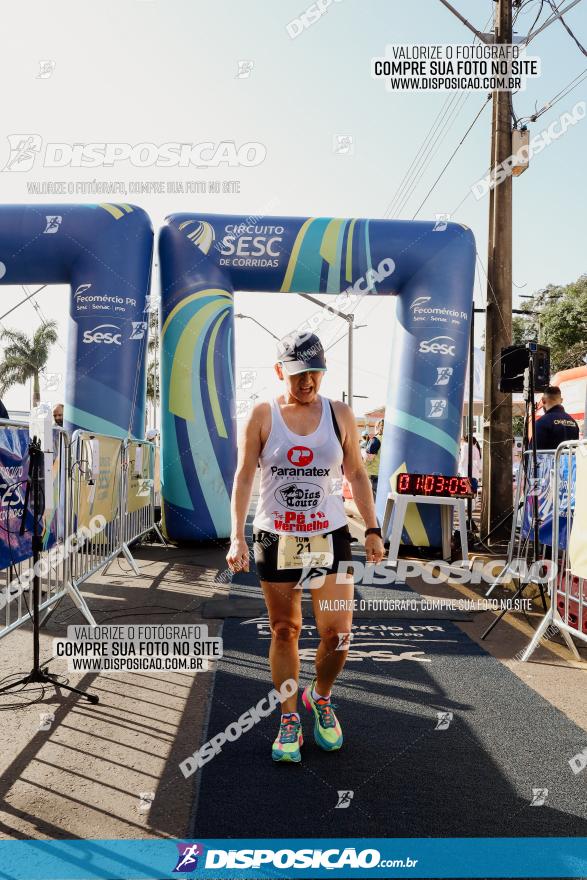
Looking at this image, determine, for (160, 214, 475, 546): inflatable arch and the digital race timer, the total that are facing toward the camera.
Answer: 2

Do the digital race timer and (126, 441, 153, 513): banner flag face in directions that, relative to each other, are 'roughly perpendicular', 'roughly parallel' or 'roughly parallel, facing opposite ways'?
roughly perpendicular

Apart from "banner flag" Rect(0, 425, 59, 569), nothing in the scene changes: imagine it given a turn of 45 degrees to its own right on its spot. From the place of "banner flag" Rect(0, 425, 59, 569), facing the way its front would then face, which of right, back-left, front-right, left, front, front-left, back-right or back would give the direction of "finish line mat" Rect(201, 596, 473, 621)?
back-left

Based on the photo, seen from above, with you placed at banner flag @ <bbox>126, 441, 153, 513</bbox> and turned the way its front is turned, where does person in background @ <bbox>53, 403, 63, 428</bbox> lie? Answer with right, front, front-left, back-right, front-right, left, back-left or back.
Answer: back

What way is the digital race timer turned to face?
toward the camera

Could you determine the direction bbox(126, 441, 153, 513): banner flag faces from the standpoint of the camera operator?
facing the viewer and to the right of the viewer

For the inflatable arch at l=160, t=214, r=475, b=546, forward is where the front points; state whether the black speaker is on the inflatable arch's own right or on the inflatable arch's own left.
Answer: on the inflatable arch's own left

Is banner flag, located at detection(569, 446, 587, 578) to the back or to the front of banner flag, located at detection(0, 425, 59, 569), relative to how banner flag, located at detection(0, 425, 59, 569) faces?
to the front

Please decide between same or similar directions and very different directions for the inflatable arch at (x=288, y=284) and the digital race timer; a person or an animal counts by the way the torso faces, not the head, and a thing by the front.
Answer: same or similar directions

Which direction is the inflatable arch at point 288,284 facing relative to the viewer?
toward the camera

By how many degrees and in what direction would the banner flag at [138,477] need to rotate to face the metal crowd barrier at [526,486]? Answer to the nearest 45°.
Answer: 0° — it already faces it

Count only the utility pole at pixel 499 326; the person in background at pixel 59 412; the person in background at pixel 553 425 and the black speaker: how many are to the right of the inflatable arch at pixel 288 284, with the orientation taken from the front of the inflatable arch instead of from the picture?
1

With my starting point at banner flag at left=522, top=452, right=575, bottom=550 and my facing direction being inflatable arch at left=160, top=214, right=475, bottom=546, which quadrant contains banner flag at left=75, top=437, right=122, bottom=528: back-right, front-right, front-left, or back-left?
front-left

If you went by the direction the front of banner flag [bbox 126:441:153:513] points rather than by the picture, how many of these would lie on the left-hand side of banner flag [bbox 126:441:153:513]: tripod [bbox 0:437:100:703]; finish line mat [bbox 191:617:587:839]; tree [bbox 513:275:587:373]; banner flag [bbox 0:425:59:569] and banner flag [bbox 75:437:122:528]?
1
